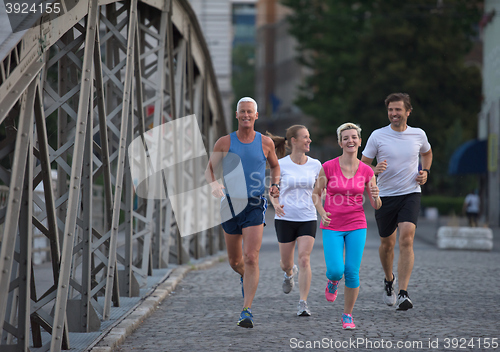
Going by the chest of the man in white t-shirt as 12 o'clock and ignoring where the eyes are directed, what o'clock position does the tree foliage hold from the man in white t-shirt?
The tree foliage is roughly at 6 o'clock from the man in white t-shirt.

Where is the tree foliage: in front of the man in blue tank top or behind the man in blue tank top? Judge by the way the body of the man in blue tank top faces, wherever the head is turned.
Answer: behind

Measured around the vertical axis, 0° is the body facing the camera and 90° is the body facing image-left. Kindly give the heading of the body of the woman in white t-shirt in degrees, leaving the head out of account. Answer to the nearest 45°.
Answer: approximately 0°

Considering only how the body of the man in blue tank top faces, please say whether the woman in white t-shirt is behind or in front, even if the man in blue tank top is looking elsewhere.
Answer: behind

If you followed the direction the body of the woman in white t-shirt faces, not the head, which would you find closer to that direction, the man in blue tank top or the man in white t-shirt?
the man in blue tank top

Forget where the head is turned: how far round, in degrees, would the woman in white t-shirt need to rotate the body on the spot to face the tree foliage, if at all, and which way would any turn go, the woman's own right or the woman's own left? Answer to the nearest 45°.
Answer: approximately 180°

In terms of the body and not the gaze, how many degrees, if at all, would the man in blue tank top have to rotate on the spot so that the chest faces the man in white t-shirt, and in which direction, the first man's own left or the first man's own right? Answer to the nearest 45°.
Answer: approximately 135° to the first man's own left

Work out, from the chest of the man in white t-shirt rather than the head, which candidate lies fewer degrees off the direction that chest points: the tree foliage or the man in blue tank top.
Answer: the man in blue tank top
